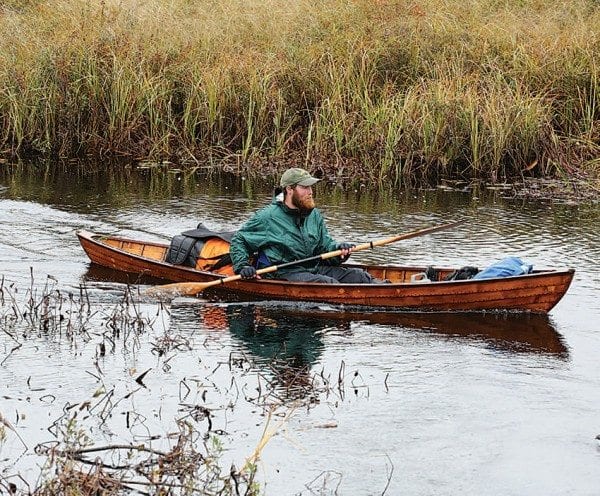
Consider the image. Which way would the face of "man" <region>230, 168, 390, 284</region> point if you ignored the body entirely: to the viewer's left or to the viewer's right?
to the viewer's right

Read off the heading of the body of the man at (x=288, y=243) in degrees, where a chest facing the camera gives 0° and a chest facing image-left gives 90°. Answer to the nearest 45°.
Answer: approximately 315°
